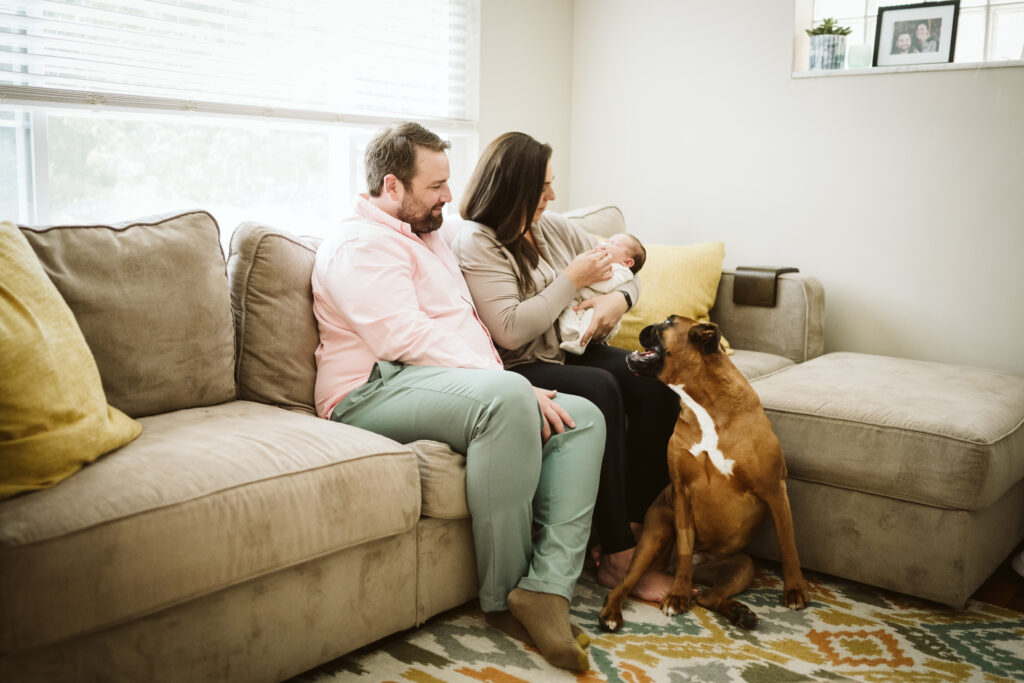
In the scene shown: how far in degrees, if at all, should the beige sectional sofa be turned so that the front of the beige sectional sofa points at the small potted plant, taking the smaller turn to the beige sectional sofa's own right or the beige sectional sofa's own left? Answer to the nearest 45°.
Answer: approximately 90° to the beige sectional sofa's own left

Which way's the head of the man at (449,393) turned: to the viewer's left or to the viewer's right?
to the viewer's right

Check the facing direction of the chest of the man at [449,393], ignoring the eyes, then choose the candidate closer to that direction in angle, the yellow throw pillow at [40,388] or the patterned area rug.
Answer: the patterned area rug

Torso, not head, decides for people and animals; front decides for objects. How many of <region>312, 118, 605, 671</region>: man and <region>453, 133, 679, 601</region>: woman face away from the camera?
0

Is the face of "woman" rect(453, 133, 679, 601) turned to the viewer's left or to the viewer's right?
to the viewer's right

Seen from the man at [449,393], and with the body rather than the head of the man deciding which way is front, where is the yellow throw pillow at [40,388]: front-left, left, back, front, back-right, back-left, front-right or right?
back-right

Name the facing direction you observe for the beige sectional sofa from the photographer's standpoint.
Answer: facing the viewer and to the right of the viewer

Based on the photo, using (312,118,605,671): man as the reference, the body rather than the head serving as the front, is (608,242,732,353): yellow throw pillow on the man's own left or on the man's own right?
on the man's own left

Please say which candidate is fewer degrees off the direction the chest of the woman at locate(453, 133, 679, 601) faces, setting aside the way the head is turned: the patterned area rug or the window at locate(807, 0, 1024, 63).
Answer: the patterned area rug

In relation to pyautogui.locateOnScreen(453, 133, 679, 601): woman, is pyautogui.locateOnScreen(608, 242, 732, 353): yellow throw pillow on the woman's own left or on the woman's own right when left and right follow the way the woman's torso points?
on the woman's own left

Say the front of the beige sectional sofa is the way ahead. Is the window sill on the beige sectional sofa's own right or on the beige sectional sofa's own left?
on the beige sectional sofa's own left

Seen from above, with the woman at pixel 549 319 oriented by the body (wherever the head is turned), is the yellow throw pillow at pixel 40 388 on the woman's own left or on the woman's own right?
on the woman's own right

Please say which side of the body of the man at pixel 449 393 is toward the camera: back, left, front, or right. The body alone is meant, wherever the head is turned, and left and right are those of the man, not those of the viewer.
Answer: right
